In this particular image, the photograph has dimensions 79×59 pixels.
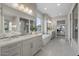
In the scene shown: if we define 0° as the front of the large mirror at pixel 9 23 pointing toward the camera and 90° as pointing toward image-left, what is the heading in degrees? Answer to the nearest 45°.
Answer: approximately 315°

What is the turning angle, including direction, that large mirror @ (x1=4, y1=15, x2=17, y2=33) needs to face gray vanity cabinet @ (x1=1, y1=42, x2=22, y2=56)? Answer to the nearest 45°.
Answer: approximately 45° to its right

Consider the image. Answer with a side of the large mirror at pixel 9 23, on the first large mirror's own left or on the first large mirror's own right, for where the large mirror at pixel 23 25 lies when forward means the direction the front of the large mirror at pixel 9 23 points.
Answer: on the first large mirror's own left

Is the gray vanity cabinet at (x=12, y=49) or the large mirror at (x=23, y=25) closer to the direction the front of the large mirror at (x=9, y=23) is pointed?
the gray vanity cabinet
